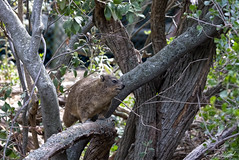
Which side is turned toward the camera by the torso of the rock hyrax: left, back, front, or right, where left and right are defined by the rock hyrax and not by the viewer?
right

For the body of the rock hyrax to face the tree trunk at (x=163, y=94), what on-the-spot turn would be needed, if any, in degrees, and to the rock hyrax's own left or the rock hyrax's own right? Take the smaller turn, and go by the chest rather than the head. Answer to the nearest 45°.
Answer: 0° — it already faces it
